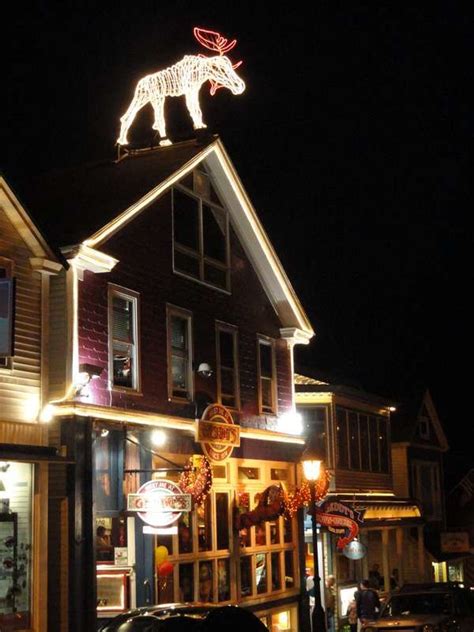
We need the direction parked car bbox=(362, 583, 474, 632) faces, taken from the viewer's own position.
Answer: facing the viewer and to the left of the viewer

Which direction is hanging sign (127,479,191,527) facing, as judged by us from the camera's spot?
facing the viewer

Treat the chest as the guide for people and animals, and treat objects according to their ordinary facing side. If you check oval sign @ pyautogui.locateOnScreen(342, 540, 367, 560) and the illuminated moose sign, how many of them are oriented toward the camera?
1

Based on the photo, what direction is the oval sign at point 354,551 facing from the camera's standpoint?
toward the camera

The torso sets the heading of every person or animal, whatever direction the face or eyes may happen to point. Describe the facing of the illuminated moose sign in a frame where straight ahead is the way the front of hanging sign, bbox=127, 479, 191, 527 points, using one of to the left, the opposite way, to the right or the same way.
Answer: to the left

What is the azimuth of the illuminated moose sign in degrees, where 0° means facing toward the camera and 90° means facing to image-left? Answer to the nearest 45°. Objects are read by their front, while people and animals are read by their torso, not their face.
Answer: approximately 270°

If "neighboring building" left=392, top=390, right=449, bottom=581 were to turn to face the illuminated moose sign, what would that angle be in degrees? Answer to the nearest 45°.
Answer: approximately 45° to its right

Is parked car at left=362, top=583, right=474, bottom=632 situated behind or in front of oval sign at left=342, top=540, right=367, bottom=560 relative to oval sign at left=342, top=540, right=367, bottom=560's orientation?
in front

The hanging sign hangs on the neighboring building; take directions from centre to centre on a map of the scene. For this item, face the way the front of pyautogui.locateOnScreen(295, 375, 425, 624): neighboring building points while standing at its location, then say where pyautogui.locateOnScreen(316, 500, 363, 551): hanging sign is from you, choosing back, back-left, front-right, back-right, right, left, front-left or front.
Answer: front-right

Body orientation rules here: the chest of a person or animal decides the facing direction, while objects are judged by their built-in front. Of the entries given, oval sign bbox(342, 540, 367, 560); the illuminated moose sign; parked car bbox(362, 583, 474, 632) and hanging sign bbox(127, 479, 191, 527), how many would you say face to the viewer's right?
1
